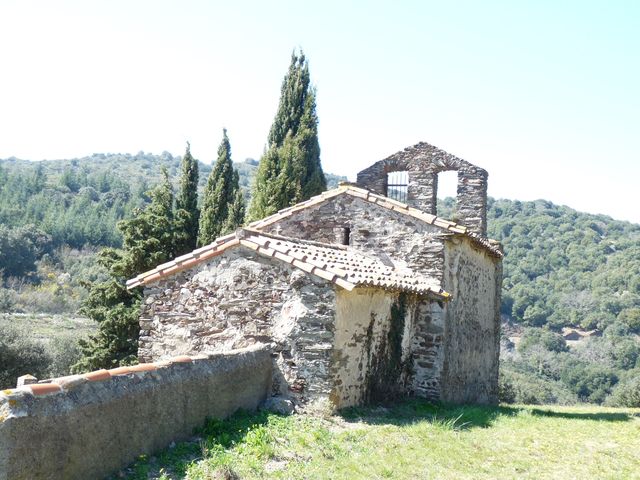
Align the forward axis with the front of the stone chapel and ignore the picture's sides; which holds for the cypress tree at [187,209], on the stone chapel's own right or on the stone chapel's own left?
on the stone chapel's own left

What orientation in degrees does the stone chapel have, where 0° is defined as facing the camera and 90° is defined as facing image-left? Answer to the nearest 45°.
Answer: approximately 225°

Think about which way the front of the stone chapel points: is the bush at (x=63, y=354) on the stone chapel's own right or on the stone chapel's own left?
on the stone chapel's own left

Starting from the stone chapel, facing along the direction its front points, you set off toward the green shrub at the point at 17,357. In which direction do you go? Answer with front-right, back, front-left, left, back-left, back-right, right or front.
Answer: left

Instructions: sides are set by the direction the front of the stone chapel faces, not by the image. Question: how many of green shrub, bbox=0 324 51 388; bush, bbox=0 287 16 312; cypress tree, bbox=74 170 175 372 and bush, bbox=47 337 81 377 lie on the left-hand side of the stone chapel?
4

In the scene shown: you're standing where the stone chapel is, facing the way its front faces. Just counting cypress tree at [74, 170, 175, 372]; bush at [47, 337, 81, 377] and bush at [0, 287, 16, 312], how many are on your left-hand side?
3

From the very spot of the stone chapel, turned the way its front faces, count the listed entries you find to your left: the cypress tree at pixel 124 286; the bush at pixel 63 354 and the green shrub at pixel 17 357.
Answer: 3

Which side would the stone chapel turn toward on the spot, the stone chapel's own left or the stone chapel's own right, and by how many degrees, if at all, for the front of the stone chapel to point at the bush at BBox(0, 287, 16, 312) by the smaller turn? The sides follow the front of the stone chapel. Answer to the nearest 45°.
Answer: approximately 90° to the stone chapel's own left

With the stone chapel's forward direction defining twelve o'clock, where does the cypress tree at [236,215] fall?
The cypress tree is roughly at 10 o'clock from the stone chapel.

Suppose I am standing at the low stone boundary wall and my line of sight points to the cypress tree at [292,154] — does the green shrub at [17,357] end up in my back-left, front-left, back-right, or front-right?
front-left

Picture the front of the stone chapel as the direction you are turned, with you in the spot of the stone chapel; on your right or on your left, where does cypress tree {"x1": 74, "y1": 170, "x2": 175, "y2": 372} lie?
on your left

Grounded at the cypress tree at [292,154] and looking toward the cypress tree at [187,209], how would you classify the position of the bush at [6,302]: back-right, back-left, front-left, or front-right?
front-right

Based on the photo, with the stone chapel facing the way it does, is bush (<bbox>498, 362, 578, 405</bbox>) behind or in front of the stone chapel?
in front
